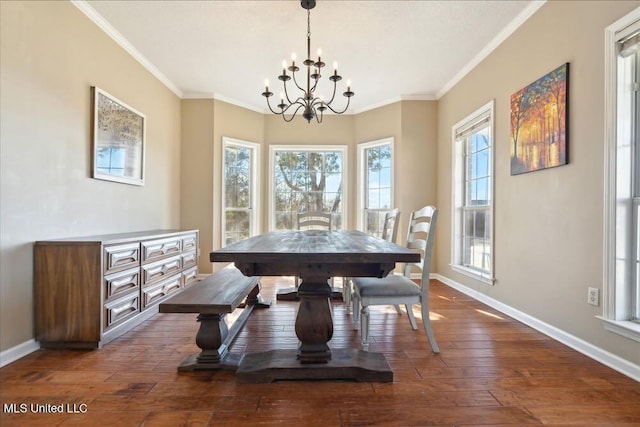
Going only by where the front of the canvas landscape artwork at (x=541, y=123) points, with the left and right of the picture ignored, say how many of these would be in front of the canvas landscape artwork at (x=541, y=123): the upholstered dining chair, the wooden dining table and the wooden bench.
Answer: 3

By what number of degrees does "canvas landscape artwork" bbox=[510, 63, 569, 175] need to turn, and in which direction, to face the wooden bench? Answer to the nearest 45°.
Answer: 0° — it already faces it

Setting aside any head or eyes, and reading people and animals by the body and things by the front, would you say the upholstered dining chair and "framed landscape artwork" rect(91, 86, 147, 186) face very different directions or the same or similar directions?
very different directions

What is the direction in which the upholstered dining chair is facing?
to the viewer's left

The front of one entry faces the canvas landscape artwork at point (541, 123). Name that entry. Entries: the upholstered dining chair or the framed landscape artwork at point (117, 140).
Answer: the framed landscape artwork at point (117, 140)

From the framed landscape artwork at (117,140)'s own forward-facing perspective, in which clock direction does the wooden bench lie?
The wooden bench is roughly at 1 o'clock from the framed landscape artwork.

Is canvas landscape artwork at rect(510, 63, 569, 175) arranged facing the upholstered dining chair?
yes

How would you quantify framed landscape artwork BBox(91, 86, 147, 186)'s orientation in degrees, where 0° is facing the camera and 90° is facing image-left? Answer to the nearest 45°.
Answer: approximately 315°

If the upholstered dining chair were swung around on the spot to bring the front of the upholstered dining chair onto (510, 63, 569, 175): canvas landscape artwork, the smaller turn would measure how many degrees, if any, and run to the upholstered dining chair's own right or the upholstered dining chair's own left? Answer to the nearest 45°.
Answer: approximately 135° to the upholstered dining chair's own right

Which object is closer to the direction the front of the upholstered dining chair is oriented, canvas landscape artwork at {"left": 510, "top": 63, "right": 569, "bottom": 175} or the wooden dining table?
the wooden dining table
